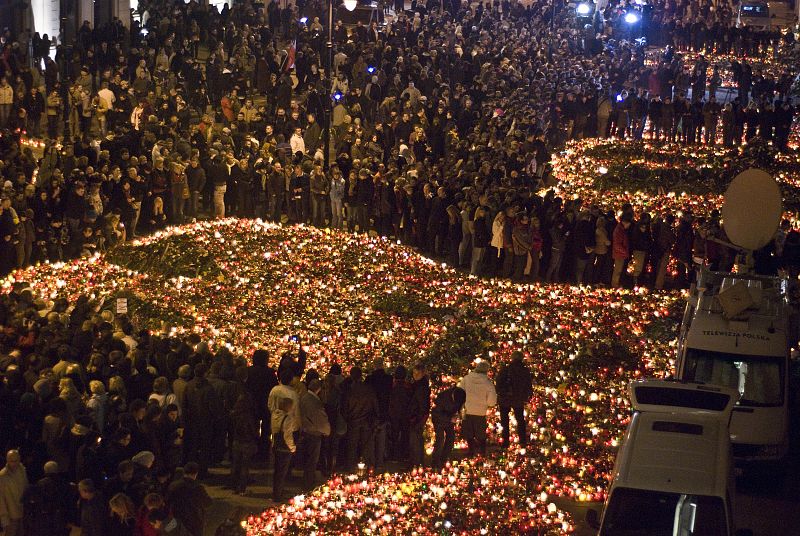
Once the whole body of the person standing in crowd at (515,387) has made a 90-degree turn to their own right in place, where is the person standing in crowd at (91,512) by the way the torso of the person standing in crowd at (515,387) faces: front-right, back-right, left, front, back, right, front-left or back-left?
back-right

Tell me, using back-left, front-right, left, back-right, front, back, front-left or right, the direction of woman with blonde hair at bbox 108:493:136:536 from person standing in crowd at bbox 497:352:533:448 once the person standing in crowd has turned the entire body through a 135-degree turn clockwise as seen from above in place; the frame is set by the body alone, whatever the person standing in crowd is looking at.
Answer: right

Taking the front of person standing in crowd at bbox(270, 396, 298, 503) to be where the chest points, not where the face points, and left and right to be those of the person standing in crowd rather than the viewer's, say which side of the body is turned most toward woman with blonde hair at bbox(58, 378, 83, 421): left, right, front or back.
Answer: left

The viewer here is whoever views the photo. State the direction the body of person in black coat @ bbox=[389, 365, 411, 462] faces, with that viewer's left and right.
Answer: facing away from the viewer

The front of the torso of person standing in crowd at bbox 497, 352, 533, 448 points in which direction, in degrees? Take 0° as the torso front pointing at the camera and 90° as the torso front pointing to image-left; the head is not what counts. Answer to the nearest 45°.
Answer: approximately 180°

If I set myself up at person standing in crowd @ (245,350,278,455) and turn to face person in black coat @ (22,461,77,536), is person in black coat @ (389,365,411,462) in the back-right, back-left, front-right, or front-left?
back-left

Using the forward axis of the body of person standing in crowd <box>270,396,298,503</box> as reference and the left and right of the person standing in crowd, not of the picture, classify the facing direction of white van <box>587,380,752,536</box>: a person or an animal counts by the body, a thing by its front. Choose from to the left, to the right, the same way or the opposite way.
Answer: the opposite way

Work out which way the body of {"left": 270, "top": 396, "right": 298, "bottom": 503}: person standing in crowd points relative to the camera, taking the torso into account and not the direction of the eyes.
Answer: away from the camera

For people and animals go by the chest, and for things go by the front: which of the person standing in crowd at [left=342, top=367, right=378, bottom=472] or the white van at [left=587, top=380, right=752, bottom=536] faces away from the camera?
the person standing in crowd

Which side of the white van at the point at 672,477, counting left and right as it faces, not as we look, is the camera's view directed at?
front

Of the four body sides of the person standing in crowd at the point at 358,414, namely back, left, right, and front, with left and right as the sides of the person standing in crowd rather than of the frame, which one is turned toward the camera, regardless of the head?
back

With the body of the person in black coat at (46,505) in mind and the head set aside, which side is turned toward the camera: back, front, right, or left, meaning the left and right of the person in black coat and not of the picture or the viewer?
back
